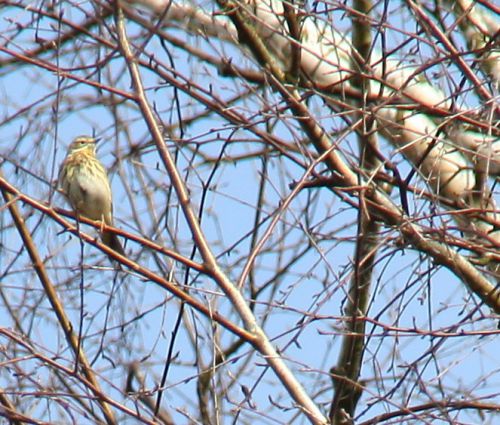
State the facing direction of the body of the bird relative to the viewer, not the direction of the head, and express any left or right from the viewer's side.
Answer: facing the viewer
